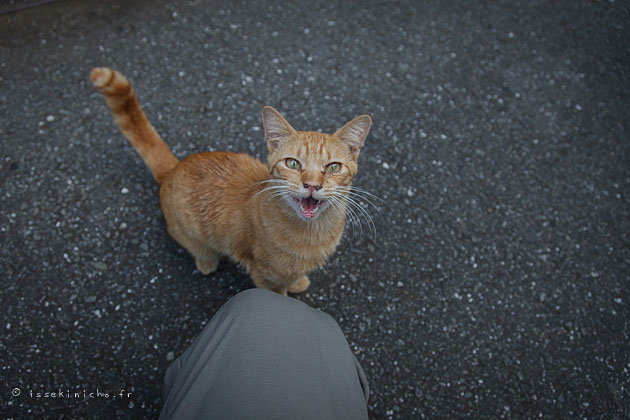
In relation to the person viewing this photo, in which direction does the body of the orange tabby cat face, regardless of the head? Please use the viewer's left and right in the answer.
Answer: facing the viewer and to the right of the viewer
